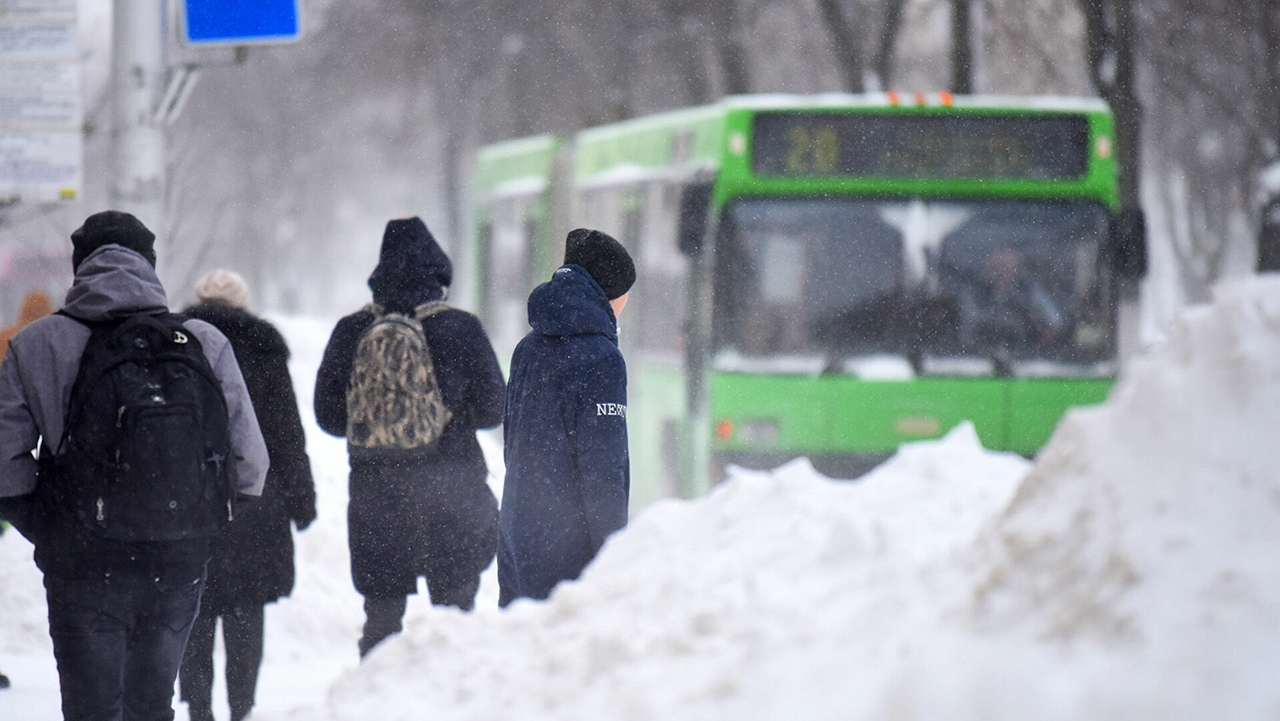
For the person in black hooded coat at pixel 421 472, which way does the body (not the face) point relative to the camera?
away from the camera

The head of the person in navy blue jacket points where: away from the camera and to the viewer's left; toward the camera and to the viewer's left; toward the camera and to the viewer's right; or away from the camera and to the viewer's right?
away from the camera and to the viewer's right

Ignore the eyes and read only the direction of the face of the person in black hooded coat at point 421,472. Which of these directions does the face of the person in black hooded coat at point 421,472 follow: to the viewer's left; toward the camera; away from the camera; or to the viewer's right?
away from the camera

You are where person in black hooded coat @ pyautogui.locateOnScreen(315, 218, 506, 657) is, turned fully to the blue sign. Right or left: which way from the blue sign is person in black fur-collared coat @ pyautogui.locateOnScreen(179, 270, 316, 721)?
left

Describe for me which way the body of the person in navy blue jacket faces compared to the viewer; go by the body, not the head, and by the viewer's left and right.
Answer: facing away from the viewer and to the right of the viewer

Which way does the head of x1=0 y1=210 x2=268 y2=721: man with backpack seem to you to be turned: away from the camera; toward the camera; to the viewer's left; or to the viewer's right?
away from the camera

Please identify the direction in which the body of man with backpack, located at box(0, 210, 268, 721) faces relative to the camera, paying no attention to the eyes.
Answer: away from the camera

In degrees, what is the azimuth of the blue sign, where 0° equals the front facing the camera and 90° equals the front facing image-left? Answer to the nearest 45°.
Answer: approximately 0°

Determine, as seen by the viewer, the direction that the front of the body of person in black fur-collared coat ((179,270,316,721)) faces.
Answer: away from the camera

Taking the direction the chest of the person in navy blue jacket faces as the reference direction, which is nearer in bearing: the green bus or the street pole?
the green bus

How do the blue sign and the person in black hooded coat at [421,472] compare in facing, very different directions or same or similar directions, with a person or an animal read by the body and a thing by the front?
very different directions

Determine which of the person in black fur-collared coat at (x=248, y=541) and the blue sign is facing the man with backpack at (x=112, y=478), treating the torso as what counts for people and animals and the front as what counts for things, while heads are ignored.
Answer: the blue sign

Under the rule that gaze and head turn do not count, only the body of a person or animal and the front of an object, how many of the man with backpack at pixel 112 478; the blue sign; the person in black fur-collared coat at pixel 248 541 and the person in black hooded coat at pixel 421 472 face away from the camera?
3

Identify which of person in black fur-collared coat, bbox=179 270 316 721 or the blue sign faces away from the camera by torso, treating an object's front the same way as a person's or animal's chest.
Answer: the person in black fur-collared coat
